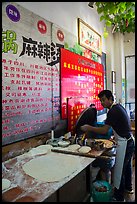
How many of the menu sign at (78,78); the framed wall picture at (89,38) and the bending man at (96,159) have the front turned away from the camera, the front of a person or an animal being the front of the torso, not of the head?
0

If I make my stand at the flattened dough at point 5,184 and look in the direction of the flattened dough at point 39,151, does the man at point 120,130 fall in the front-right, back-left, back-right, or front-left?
front-right

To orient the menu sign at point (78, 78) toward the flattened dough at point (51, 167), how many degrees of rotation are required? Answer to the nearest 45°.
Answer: approximately 45° to its right

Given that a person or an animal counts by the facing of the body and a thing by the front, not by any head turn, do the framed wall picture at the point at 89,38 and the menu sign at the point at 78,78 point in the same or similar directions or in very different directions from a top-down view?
same or similar directions

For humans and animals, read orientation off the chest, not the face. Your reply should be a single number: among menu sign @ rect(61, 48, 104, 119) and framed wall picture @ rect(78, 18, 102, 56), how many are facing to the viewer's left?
0

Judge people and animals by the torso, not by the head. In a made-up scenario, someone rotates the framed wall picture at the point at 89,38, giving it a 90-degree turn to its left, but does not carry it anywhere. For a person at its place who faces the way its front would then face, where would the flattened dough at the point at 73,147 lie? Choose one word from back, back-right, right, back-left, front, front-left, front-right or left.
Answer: back-right

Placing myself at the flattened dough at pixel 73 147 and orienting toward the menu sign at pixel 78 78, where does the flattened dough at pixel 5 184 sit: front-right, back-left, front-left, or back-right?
back-left

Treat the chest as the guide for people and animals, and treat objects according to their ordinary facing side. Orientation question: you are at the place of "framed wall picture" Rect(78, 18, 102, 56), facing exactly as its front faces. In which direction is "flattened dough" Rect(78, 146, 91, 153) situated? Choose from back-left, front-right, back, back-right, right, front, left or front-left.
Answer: front-right

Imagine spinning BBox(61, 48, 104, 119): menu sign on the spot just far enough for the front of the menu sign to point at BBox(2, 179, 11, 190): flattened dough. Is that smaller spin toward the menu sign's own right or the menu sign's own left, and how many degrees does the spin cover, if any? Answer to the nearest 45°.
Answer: approximately 45° to the menu sign's own right

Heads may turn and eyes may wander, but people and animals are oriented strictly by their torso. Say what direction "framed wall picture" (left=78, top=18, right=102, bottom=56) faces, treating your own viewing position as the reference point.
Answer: facing the viewer and to the right of the viewer

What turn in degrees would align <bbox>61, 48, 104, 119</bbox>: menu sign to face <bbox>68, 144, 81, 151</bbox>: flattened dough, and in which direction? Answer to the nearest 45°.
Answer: approximately 45° to its right
